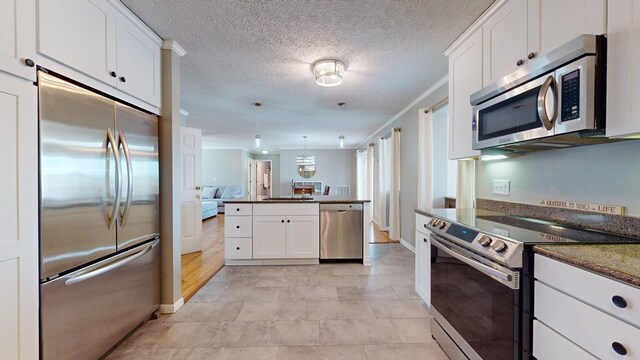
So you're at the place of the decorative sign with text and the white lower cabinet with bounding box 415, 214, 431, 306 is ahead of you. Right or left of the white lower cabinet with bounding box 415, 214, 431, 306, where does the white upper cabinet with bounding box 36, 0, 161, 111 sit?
left

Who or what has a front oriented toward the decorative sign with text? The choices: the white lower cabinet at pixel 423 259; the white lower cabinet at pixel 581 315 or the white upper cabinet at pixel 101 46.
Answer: the white upper cabinet

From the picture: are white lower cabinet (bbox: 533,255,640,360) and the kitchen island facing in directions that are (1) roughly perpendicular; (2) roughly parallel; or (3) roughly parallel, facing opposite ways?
roughly perpendicular

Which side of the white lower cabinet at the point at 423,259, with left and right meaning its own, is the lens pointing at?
left

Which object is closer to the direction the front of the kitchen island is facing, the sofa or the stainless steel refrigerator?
the stainless steel refrigerator

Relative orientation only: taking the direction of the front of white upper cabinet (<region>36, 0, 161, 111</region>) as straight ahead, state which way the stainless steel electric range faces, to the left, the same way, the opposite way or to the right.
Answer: the opposite way

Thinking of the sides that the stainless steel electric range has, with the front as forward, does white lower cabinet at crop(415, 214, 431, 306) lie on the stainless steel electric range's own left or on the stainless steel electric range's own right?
on the stainless steel electric range's own right

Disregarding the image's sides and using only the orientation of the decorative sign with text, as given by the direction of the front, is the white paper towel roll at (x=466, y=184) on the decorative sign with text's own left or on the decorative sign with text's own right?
on the decorative sign with text's own right

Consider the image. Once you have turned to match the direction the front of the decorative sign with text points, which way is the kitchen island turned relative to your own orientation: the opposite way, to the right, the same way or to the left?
to the left

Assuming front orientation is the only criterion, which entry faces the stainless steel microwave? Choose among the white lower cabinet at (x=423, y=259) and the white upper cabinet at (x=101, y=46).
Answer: the white upper cabinet

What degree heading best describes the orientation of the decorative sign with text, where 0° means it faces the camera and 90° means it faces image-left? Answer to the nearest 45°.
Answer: approximately 45°

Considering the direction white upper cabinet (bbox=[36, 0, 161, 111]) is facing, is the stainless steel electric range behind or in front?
in front

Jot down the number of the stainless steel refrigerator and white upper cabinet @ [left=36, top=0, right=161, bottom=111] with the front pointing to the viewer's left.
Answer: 0
